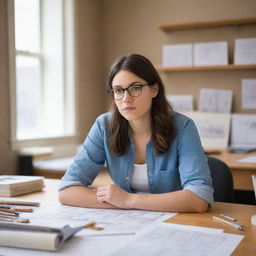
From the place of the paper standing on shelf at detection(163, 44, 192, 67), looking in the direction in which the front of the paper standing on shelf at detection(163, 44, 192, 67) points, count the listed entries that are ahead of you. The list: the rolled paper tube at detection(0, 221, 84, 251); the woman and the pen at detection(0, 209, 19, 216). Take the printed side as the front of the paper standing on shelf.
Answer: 3

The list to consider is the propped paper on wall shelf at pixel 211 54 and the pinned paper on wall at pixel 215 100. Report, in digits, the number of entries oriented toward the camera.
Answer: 2
